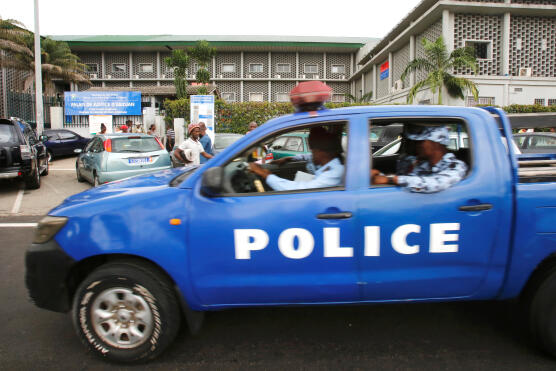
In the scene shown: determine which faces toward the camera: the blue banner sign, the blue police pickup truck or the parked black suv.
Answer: the blue banner sign

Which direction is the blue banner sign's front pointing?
toward the camera

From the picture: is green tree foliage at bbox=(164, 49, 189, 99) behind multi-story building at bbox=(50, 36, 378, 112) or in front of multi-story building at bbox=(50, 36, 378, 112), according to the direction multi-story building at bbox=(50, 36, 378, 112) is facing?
in front

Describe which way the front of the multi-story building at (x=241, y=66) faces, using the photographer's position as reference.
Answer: facing the viewer

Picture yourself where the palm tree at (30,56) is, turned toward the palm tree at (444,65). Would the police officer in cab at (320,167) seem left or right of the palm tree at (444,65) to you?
right

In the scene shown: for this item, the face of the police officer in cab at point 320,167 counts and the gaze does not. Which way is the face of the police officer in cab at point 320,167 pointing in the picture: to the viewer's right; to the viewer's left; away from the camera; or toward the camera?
to the viewer's left

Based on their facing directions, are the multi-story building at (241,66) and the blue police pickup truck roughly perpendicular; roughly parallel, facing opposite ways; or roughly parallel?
roughly perpendicular

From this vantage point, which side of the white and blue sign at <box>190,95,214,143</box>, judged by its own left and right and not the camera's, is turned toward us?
front

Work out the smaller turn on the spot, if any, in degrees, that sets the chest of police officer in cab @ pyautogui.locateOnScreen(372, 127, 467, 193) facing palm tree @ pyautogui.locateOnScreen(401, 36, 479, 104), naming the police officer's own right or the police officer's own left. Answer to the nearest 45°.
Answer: approximately 90° to the police officer's own right
